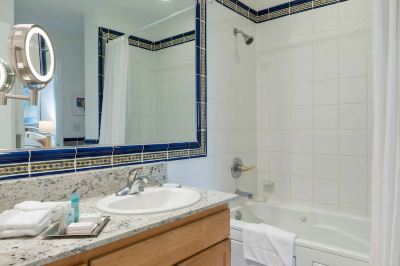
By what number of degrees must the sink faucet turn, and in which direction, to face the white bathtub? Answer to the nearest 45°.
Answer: approximately 45° to its left

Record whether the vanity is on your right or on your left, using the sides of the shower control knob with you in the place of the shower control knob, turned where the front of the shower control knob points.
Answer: on your right

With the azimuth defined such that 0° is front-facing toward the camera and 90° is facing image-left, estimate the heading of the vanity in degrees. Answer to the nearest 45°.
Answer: approximately 315°

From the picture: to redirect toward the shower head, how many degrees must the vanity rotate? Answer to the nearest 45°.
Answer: approximately 90° to its left

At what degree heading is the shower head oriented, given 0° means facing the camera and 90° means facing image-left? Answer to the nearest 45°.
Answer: approximately 315°

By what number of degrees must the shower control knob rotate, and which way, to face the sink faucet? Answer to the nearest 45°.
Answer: approximately 90° to its right

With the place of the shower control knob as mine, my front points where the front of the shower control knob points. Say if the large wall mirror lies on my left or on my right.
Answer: on my right

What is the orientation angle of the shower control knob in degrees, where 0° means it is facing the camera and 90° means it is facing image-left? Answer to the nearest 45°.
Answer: approximately 315°

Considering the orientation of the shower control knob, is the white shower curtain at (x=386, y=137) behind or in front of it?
in front

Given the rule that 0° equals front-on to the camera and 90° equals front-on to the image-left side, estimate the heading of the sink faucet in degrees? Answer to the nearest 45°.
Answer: approximately 315°
